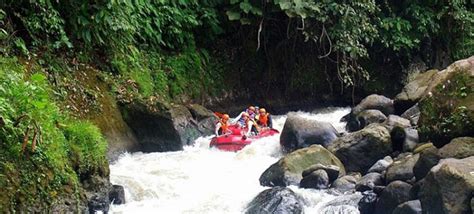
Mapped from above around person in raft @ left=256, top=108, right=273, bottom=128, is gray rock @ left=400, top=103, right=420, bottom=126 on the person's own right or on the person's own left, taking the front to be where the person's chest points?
on the person's own left

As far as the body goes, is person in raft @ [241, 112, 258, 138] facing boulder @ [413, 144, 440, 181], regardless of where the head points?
no

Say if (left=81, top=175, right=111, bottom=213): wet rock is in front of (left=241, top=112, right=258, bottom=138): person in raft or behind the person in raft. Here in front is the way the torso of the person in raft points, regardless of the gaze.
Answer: in front

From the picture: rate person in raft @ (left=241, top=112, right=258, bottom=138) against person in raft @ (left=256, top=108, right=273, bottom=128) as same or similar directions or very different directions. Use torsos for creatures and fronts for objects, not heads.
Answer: same or similar directions

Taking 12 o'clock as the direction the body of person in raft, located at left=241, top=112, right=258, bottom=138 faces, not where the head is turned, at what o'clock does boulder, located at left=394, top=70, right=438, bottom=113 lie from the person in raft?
The boulder is roughly at 7 o'clock from the person in raft.

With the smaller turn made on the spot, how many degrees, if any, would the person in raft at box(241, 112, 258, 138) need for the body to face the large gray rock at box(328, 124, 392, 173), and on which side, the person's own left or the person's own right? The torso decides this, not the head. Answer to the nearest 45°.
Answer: approximately 90° to the person's own left

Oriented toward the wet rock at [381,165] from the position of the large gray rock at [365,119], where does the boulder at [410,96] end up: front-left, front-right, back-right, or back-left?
back-left

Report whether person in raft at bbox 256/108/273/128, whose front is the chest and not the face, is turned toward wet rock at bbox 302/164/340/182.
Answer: no

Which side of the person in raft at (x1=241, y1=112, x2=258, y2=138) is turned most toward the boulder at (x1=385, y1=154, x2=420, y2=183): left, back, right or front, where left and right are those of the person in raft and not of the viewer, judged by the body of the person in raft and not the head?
left

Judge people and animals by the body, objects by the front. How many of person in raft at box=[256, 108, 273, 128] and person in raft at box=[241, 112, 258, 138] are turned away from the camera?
0

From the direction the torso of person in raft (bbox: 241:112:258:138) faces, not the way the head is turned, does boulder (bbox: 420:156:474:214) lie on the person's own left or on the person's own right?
on the person's own left

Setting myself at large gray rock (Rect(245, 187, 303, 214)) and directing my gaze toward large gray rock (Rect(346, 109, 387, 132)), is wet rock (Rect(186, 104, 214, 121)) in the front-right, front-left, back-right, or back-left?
front-left

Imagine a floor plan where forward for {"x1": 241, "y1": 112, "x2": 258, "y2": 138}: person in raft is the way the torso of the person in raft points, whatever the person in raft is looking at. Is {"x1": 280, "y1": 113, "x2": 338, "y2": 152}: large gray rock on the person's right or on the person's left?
on the person's left

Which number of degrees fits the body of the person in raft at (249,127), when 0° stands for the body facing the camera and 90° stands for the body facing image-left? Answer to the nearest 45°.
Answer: approximately 45°

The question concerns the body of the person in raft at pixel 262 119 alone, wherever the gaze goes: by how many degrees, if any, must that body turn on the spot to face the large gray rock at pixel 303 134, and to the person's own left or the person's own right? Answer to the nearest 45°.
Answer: approximately 90° to the person's own left

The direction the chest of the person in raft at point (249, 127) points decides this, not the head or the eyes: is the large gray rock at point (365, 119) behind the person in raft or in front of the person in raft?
behind

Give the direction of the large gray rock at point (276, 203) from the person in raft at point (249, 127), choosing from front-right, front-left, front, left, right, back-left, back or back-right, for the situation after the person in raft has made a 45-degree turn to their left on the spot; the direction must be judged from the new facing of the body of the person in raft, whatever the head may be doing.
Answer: front

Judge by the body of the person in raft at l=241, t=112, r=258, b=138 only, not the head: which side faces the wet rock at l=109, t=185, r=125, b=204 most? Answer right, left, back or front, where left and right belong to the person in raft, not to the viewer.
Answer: front

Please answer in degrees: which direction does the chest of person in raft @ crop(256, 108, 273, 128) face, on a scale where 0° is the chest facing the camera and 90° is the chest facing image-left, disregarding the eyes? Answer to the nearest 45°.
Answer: approximately 45°

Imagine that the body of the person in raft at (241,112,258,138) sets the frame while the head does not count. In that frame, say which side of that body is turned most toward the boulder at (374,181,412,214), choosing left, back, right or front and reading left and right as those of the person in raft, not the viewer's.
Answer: left
